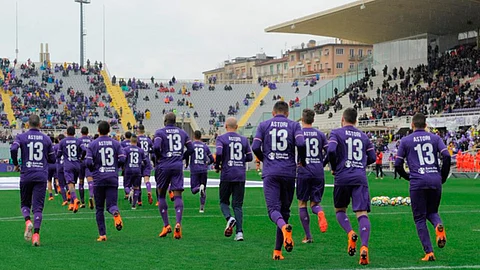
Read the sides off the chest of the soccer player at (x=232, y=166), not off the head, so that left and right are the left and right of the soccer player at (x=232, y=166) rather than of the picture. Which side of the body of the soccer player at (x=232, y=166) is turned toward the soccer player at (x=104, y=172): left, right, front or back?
left

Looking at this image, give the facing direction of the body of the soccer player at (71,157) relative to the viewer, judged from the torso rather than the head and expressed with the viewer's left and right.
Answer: facing away from the viewer

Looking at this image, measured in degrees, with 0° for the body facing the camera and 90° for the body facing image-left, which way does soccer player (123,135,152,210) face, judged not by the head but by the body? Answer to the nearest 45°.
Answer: approximately 180°

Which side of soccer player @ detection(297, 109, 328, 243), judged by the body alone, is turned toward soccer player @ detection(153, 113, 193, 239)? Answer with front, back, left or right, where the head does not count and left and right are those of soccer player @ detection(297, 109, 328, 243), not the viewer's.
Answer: left

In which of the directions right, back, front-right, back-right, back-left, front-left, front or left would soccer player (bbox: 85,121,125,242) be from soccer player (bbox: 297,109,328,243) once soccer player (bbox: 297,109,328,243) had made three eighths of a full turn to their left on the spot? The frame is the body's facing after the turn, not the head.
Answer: front-right

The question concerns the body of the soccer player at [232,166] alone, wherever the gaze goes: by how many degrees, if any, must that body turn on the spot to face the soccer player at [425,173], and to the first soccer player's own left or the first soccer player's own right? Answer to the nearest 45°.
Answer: approximately 135° to the first soccer player's own right

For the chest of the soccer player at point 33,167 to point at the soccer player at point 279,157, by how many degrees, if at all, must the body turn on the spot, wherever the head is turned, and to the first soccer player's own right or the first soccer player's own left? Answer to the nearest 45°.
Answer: approximately 135° to the first soccer player's own right

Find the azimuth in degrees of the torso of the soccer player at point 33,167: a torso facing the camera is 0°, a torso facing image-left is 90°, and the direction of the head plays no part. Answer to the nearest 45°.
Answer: approximately 180°

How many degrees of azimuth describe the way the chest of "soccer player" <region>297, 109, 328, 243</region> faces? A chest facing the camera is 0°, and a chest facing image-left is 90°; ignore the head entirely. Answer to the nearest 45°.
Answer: approximately 180°

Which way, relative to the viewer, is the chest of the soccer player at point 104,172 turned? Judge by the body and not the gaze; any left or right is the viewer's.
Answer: facing away from the viewer

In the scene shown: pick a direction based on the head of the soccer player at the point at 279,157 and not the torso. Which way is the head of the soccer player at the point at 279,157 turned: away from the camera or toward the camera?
away from the camera

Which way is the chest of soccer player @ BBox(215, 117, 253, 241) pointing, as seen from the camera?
away from the camera

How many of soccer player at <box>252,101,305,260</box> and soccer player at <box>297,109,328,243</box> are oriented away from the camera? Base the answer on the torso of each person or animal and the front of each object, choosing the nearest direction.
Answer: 2

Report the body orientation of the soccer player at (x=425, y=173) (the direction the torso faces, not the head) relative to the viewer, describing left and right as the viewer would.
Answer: facing away from the viewer
